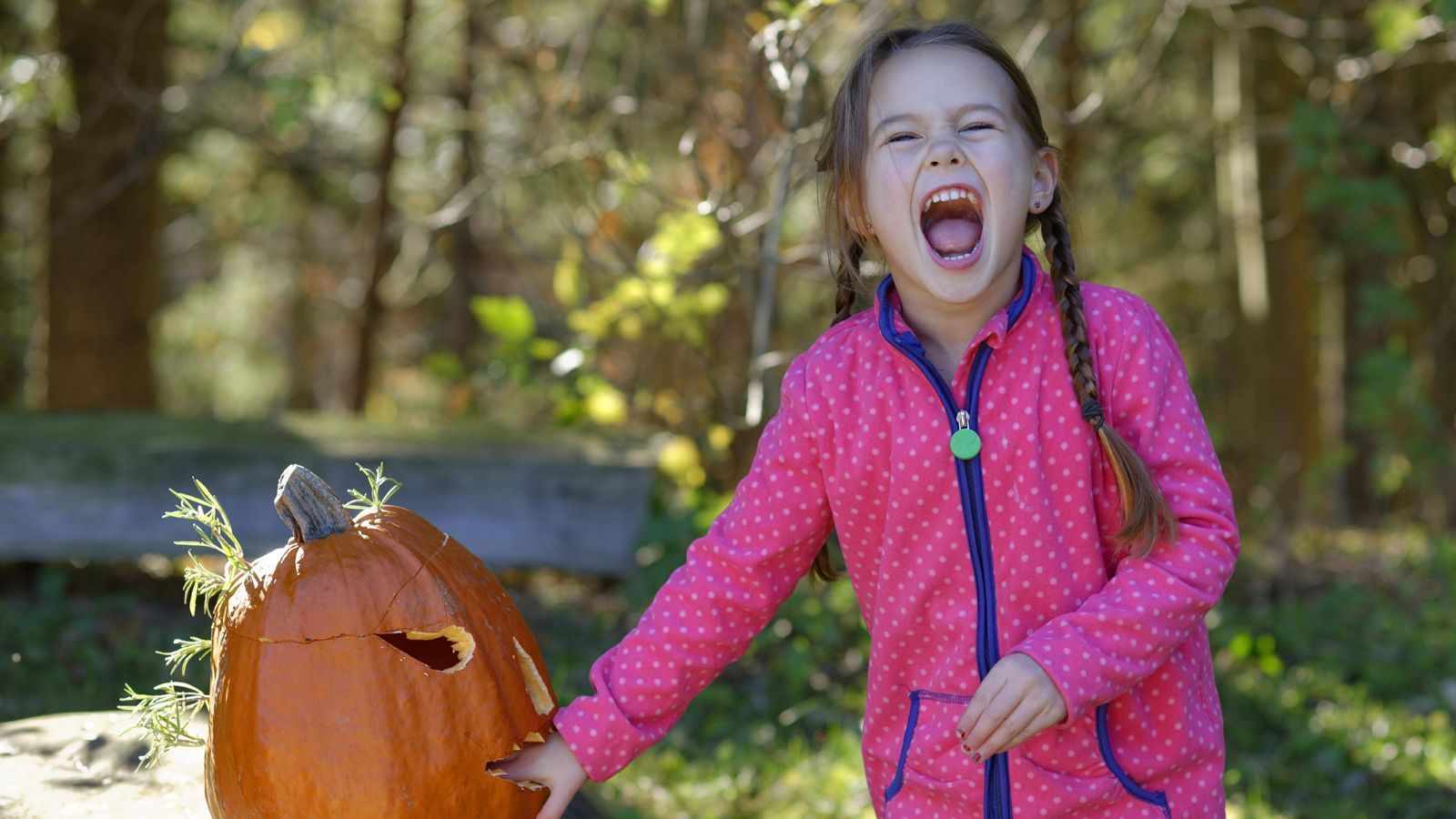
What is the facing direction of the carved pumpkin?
to the viewer's right

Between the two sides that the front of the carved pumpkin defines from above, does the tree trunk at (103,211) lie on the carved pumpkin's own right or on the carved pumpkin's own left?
on the carved pumpkin's own left

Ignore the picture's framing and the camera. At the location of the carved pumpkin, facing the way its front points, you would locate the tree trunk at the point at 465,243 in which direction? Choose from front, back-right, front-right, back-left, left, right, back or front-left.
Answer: left

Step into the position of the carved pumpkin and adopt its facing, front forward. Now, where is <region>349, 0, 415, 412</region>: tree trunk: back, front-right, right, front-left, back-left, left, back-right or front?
left

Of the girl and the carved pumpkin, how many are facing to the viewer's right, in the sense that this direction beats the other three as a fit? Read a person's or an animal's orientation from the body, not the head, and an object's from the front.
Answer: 1

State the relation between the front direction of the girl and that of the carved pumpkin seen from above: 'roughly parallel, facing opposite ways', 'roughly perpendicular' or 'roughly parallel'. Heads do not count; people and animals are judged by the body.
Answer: roughly perpendicular

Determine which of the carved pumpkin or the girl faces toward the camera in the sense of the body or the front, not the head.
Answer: the girl

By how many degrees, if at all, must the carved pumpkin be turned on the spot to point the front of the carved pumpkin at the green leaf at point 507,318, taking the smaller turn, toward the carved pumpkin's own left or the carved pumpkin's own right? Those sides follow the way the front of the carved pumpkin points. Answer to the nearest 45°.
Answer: approximately 90° to the carved pumpkin's own left

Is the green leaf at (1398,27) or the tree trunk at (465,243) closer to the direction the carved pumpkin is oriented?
the green leaf

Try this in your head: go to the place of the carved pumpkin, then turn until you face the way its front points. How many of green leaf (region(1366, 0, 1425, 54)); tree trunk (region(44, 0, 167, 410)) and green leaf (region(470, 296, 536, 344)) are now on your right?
0

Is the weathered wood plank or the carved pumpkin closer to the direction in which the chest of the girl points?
the carved pumpkin

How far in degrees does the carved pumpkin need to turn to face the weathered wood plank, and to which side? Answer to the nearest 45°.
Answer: approximately 90° to its left

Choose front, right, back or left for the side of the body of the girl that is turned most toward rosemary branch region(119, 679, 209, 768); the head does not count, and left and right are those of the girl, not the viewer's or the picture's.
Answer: right

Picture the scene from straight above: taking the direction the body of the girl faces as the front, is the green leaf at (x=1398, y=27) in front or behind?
behind

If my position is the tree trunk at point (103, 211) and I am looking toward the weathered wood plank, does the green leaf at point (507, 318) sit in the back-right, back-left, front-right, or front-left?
front-left

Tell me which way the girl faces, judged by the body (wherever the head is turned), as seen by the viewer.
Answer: toward the camera

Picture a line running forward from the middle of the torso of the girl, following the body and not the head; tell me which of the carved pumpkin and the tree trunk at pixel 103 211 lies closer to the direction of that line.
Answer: the carved pumpkin

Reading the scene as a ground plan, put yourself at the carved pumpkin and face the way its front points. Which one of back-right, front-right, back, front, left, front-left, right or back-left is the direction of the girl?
front

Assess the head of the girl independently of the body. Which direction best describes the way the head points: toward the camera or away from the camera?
toward the camera
